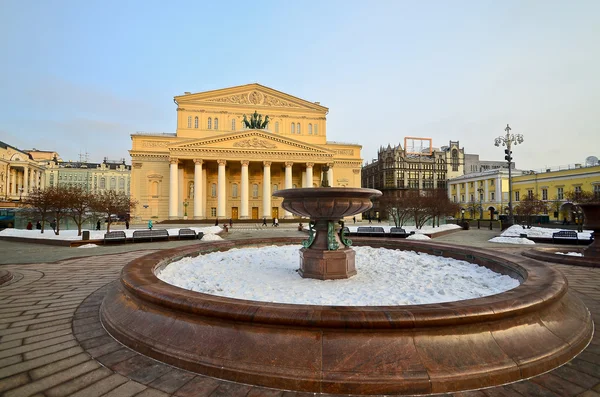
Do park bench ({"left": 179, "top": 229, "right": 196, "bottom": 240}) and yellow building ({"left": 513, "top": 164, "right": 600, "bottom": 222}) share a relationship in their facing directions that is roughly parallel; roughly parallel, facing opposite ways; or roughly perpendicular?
roughly perpendicular

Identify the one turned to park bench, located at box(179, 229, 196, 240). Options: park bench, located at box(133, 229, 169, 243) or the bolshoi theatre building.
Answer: the bolshoi theatre building

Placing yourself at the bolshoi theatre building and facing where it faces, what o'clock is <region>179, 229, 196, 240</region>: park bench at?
The park bench is roughly at 12 o'clock from the bolshoi theatre building.

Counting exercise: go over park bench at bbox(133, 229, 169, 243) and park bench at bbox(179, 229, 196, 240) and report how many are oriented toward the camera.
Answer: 2

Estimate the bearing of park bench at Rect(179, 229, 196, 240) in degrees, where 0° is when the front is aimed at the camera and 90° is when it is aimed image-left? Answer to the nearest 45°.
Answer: approximately 0°

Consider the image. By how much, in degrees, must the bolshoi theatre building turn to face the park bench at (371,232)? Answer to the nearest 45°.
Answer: approximately 45° to its left

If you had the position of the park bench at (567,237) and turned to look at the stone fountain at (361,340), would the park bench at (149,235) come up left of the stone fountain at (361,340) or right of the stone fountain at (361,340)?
right

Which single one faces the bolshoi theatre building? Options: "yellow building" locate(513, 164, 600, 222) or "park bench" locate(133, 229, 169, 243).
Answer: the yellow building

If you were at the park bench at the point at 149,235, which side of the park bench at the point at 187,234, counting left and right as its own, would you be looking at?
right

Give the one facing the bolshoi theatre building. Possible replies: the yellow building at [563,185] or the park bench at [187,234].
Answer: the yellow building

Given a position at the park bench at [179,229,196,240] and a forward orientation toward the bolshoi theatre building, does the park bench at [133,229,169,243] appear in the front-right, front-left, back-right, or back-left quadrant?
back-left

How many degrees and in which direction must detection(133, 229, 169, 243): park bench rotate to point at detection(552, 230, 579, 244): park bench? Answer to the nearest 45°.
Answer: approximately 45° to its left
